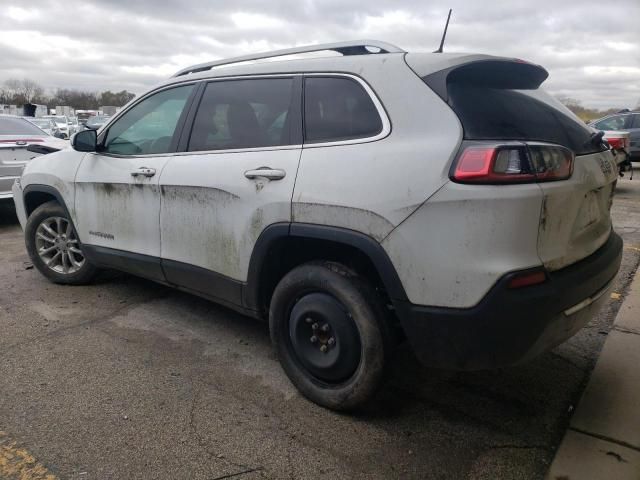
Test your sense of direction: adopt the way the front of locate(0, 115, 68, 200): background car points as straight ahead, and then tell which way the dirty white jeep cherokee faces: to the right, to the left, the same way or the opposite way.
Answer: to the left

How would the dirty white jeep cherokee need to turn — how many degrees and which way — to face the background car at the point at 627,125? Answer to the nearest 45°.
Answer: approximately 90° to its right

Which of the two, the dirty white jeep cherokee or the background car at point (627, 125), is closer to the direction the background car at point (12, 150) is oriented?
the background car

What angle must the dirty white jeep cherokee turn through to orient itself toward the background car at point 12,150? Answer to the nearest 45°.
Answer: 0° — it already faces it

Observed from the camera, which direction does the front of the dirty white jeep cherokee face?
facing away from the viewer and to the left of the viewer
